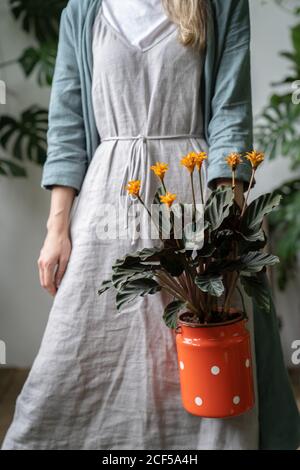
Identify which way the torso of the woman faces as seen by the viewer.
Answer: toward the camera

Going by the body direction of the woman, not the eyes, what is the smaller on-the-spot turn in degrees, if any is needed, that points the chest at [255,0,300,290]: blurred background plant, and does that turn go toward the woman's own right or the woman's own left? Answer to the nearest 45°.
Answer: approximately 135° to the woman's own left

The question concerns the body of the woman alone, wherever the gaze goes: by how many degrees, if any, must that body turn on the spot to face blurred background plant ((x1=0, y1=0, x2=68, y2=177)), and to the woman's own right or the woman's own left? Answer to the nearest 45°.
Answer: approximately 180°

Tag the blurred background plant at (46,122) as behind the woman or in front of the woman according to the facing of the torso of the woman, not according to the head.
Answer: behind
